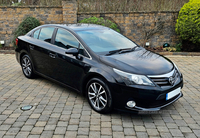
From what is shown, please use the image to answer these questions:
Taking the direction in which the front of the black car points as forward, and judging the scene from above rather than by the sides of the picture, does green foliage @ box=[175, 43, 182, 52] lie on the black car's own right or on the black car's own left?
on the black car's own left

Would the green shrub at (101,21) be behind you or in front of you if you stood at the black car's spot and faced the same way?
behind

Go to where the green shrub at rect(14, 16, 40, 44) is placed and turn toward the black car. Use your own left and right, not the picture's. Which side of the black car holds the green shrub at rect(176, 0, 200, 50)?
left

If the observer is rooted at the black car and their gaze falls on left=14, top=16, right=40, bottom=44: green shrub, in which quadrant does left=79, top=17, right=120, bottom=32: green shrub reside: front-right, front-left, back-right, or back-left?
front-right

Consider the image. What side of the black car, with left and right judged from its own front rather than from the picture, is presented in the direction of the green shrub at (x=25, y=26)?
back

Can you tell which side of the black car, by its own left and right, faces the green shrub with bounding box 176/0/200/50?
left

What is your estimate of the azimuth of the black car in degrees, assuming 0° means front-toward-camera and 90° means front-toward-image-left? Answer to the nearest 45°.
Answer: approximately 315°
